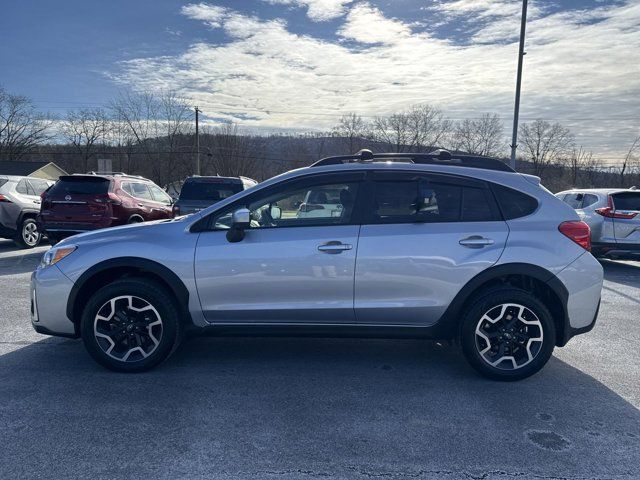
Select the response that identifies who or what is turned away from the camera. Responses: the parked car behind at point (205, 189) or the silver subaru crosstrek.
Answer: the parked car behind

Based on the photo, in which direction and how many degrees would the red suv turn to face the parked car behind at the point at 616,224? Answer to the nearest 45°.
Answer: approximately 90° to its right

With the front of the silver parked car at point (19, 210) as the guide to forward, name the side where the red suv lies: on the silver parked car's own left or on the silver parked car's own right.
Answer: on the silver parked car's own right

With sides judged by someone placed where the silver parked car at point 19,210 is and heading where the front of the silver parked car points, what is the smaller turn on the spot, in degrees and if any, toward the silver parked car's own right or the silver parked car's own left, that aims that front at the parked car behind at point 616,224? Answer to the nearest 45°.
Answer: approximately 90° to the silver parked car's own right

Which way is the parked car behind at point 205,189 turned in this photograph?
away from the camera

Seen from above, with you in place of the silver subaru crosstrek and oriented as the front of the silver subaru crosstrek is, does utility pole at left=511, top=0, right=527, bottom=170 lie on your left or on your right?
on your right

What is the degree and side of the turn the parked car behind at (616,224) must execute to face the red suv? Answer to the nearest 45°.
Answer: approximately 90° to its left

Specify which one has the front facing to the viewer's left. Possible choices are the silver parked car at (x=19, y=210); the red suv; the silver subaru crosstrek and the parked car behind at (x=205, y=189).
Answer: the silver subaru crosstrek

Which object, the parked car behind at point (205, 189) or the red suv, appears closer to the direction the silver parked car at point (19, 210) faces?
the parked car behind

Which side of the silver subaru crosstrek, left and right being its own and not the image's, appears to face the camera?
left

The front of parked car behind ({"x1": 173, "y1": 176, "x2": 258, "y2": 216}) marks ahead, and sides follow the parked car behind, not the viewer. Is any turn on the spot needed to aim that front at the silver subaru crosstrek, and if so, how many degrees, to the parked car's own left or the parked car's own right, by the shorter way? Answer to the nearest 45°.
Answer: approximately 180°

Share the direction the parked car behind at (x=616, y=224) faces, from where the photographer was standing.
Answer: facing away from the viewer and to the left of the viewer

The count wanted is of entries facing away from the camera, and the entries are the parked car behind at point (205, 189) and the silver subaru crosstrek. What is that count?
1

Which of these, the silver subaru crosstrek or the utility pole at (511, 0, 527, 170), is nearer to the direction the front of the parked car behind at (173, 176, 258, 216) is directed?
the utility pole

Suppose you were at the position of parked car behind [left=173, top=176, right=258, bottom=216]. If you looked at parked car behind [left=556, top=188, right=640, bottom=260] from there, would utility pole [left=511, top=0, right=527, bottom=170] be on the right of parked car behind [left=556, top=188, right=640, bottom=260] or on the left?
left

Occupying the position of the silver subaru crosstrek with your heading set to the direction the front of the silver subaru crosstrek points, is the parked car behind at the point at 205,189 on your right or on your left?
on your right

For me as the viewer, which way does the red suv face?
facing away from the viewer and to the right of the viewer
